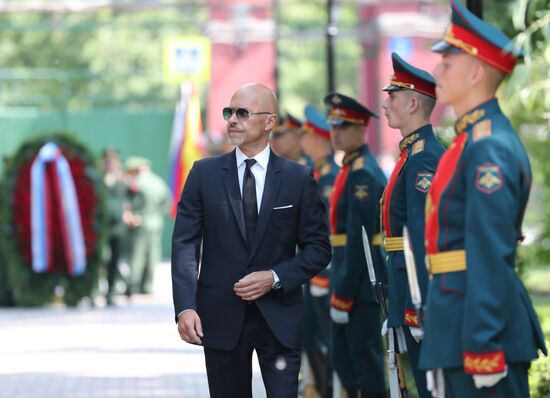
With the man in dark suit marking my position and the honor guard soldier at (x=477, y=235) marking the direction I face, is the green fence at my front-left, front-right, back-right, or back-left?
back-left

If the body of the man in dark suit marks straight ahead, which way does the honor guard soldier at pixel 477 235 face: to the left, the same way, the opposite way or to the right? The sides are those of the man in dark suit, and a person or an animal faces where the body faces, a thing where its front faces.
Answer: to the right

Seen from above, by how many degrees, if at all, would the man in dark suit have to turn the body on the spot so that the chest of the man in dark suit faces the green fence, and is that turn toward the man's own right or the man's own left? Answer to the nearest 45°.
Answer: approximately 180°

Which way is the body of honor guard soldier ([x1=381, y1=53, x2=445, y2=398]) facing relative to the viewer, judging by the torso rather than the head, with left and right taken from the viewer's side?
facing to the left of the viewer

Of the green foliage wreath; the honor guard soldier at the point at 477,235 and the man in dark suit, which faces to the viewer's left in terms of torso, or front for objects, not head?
the honor guard soldier

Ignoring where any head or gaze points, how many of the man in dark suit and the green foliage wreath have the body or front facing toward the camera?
2

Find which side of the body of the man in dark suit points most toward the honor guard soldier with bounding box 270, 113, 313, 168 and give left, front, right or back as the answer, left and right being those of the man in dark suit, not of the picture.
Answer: back

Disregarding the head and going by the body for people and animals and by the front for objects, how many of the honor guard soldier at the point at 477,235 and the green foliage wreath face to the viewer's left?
1

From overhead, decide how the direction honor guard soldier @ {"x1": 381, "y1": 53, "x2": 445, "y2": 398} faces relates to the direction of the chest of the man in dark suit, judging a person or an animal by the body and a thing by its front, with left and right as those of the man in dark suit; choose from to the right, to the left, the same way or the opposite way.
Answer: to the right

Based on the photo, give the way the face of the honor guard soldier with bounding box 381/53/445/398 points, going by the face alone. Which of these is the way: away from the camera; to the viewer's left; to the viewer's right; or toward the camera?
to the viewer's left

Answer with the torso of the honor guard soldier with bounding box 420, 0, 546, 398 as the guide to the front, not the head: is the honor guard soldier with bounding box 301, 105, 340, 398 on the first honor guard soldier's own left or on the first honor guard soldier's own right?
on the first honor guard soldier's own right

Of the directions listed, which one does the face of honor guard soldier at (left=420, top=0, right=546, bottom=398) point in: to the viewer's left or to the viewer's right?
to the viewer's left

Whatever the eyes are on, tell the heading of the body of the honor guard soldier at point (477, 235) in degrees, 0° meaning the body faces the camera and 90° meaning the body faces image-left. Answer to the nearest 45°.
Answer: approximately 90°
